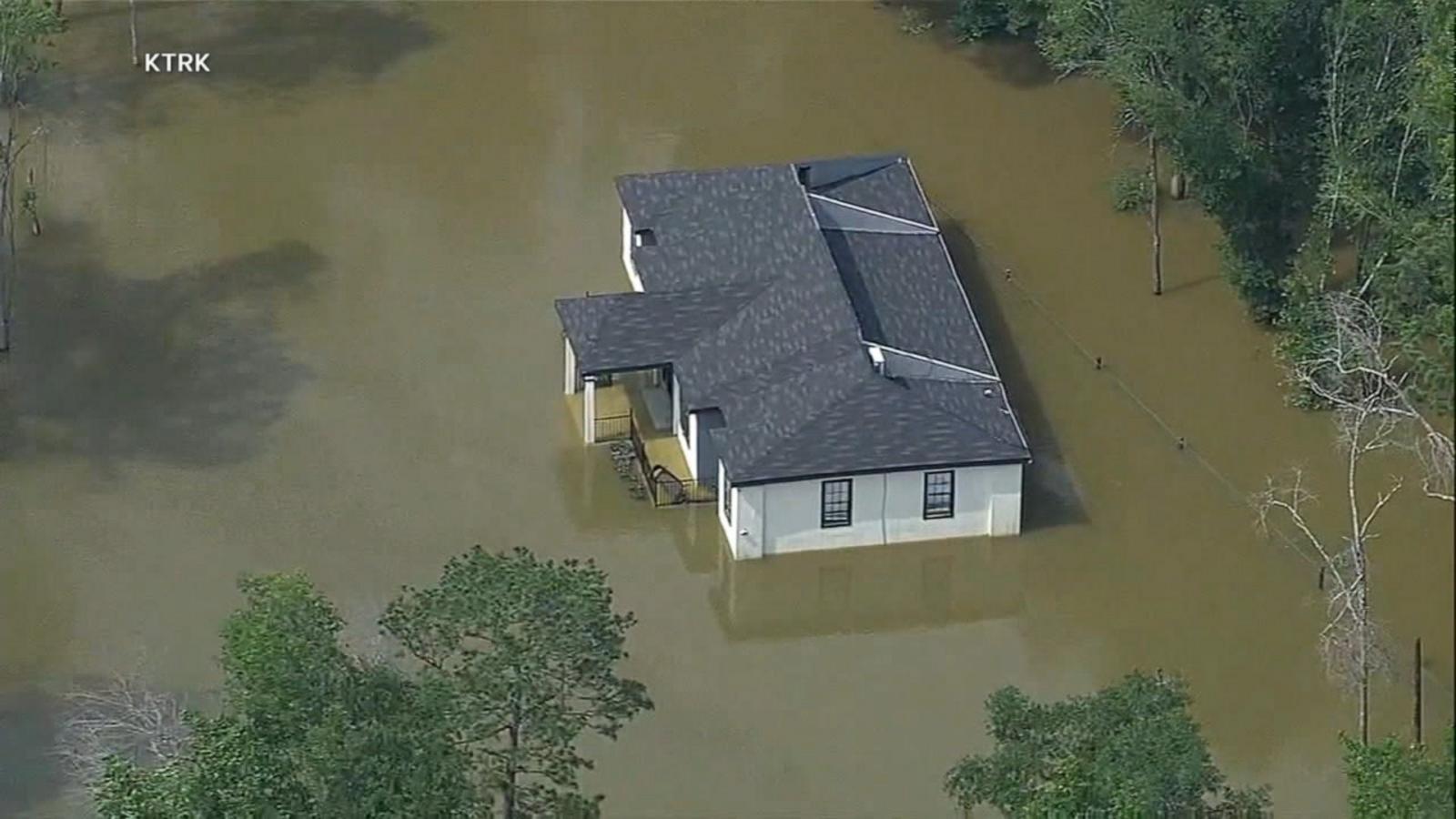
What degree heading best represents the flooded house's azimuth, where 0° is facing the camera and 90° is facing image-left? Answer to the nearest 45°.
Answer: approximately 90°

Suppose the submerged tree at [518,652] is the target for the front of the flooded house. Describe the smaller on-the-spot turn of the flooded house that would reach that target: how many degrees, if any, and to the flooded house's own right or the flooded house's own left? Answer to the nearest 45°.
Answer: approximately 90° to the flooded house's own left

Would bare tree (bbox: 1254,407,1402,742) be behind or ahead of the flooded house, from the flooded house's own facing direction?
behind

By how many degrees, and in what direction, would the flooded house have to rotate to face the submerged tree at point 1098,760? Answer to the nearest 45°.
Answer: approximately 90° to its left

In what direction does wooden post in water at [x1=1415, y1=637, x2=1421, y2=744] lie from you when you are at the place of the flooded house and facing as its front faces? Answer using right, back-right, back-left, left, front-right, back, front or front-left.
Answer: back-left
